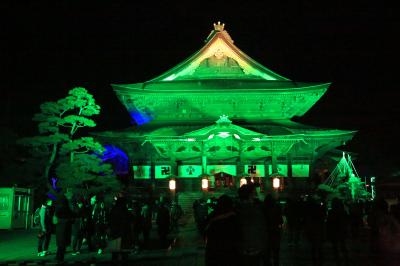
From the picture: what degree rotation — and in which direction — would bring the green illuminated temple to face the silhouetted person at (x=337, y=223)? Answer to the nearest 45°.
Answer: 0° — it already faces them

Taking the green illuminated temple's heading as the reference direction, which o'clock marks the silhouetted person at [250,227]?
The silhouetted person is roughly at 12 o'clock from the green illuminated temple.

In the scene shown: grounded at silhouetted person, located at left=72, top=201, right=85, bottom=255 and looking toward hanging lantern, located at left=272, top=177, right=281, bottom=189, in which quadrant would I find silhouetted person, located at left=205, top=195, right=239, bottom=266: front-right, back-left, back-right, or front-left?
back-right

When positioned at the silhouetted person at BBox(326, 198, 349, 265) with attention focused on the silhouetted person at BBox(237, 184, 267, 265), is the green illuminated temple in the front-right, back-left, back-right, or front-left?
back-right

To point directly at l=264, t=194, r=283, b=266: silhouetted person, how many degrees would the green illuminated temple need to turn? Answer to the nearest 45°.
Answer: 0° — it already faces them

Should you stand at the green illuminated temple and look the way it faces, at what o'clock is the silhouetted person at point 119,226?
The silhouetted person is roughly at 12 o'clock from the green illuminated temple.

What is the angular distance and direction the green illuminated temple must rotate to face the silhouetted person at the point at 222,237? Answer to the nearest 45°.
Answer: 0° — it already faces them

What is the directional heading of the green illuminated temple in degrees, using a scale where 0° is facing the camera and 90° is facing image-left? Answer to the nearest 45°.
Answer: approximately 0°
